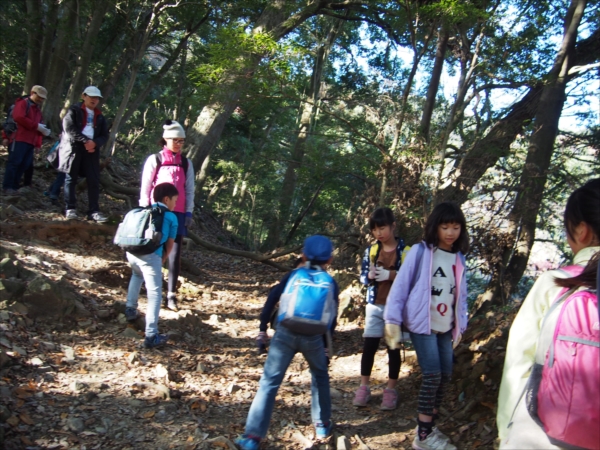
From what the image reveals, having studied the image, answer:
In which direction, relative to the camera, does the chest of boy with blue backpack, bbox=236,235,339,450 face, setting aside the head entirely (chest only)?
away from the camera

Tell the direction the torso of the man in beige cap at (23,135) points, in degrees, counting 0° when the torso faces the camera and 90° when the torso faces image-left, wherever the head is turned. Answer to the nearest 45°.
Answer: approximately 315°

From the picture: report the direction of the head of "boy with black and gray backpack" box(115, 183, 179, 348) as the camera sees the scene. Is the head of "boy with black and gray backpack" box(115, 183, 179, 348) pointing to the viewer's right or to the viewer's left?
to the viewer's right

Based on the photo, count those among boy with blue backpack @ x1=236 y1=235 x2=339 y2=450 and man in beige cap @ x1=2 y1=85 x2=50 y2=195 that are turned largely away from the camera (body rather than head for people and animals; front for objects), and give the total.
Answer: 1

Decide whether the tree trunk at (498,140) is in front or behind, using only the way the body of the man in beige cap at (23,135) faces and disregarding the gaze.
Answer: in front

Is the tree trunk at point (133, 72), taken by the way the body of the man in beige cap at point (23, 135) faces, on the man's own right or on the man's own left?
on the man's own left

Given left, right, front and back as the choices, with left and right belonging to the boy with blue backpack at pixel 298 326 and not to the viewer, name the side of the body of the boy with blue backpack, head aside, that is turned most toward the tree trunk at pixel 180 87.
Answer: front

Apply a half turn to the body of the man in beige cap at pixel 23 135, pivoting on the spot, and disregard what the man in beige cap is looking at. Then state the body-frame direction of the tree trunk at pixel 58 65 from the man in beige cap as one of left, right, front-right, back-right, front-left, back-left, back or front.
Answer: front-right

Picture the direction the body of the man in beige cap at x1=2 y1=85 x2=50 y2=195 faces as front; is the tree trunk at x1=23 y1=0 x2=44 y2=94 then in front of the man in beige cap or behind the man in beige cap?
behind

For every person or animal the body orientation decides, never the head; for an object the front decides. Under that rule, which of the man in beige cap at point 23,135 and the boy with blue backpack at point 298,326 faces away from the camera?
the boy with blue backpack

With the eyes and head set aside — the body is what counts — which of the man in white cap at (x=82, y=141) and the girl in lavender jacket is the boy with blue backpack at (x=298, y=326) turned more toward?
the man in white cap

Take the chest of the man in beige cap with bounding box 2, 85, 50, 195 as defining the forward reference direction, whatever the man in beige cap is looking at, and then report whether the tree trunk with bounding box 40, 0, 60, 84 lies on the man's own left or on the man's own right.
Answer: on the man's own left

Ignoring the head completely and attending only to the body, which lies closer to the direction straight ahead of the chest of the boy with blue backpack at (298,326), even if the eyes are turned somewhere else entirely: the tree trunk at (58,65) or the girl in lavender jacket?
the tree trunk
